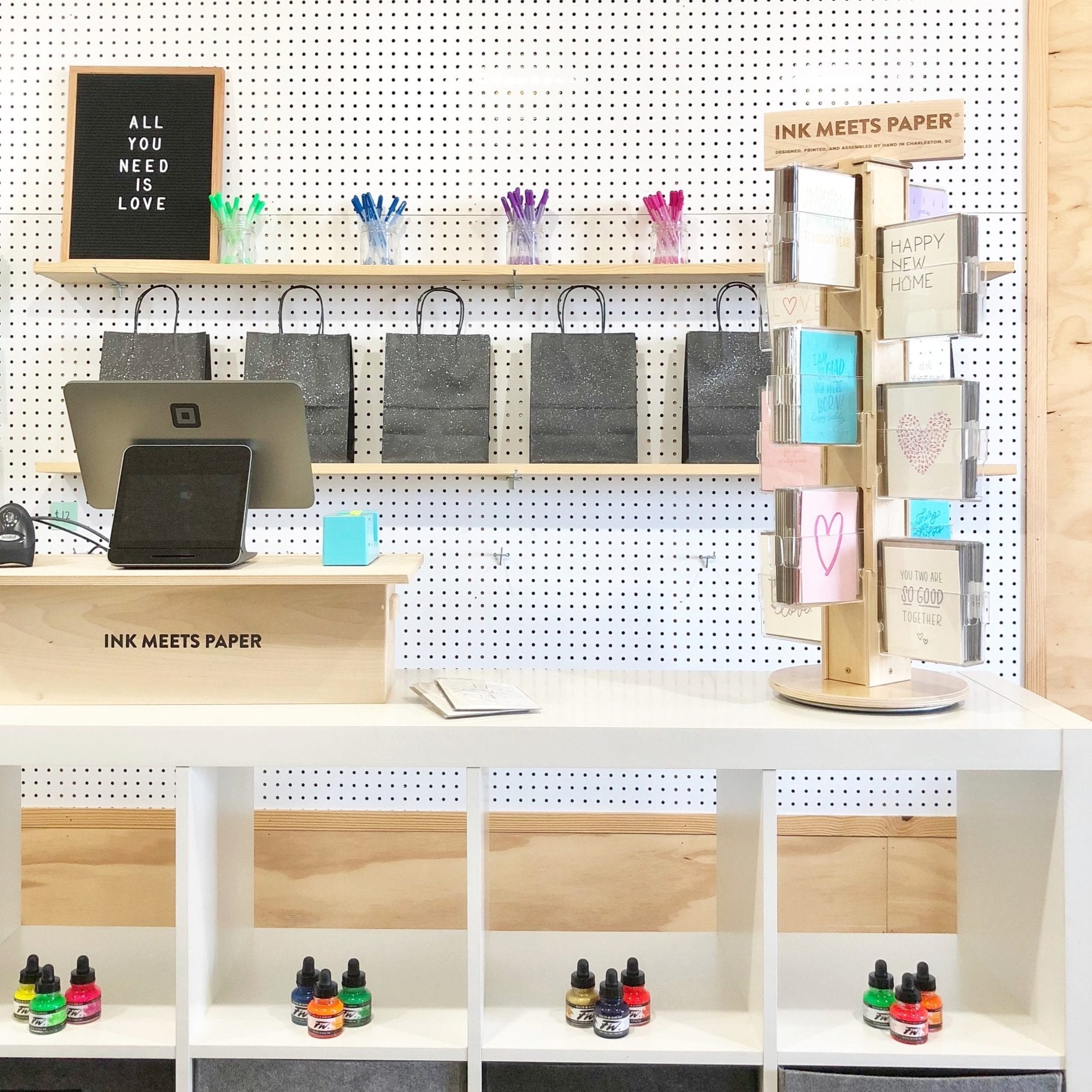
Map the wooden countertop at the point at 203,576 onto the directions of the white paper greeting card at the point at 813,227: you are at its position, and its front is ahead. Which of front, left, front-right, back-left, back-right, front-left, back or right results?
back-right

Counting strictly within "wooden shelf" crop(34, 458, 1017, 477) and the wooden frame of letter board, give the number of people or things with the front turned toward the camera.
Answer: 2

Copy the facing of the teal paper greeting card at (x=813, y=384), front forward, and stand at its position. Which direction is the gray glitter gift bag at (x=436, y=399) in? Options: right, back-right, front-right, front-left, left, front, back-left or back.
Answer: back

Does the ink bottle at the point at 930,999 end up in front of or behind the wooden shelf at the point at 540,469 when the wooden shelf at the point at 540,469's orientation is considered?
in front

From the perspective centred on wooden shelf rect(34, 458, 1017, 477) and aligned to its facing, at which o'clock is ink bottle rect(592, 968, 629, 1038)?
The ink bottle is roughly at 12 o'clock from the wooden shelf.

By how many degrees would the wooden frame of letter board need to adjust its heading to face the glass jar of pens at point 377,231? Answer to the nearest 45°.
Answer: approximately 45° to its left

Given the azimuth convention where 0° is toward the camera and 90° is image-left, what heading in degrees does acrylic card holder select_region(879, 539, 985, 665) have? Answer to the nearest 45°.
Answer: approximately 45°

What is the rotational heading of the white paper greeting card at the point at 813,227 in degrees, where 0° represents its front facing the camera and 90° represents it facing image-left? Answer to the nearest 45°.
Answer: approximately 315°

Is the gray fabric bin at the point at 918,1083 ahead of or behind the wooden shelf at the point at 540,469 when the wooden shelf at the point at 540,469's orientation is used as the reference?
ahead

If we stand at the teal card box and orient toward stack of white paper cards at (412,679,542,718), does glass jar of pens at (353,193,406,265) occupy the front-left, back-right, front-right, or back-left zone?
back-left
